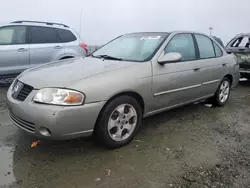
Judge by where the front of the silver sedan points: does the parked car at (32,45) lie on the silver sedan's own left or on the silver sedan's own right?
on the silver sedan's own right

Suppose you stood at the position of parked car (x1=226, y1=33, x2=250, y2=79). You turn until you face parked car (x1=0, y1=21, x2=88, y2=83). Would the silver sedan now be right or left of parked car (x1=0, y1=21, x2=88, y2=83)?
left

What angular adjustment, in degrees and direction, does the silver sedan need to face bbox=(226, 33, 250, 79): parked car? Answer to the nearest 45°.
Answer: approximately 180°
